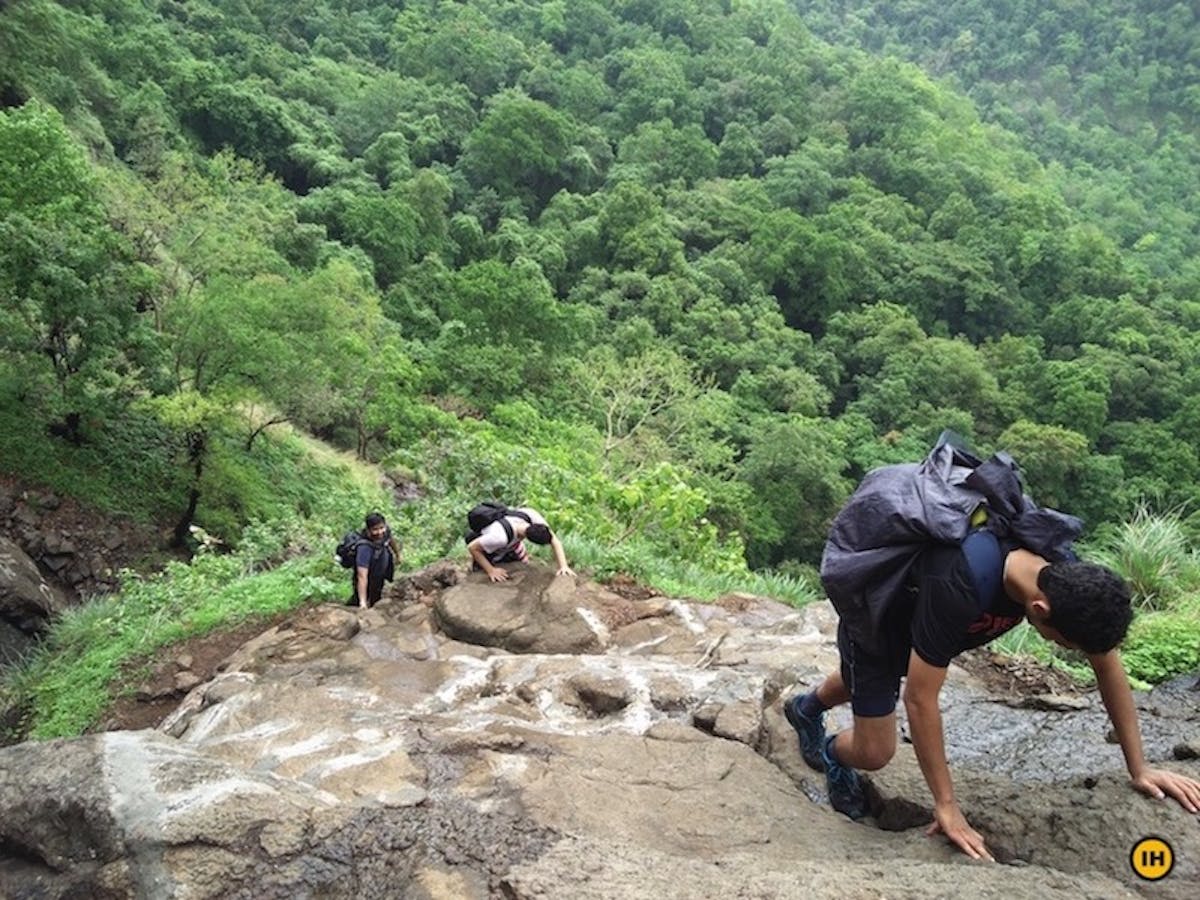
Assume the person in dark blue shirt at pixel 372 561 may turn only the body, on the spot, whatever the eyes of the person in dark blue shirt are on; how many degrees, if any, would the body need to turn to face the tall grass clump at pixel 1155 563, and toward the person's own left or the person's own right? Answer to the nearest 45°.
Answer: approximately 45° to the person's own left

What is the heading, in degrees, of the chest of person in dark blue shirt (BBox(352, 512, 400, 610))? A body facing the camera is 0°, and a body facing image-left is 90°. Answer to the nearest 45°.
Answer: approximately 315°

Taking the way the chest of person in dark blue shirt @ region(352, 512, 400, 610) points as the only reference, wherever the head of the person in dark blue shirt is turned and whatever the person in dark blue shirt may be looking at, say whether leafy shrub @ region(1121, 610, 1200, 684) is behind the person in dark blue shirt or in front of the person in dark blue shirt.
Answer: in front

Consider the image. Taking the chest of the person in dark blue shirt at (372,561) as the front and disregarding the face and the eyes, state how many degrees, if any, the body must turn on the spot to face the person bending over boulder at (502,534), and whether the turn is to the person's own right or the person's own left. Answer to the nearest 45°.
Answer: approximately 45° to the person's own left

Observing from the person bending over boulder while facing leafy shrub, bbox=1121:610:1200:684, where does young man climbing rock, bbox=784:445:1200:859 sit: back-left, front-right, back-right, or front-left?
front-right

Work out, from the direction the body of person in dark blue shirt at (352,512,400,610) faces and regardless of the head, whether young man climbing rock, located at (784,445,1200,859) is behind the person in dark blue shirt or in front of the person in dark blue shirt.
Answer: in front

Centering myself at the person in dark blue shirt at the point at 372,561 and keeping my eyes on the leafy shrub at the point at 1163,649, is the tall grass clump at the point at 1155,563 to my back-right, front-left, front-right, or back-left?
front-left
